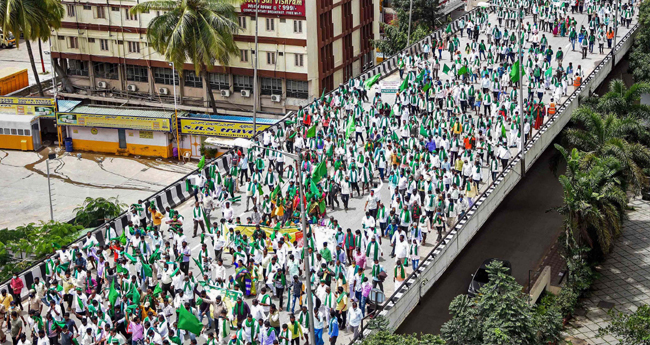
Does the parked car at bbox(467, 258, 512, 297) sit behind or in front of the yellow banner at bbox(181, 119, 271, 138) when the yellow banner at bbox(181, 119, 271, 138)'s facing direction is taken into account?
in front

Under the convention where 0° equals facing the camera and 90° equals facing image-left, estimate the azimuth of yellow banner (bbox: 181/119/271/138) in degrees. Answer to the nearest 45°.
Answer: approximately 0°

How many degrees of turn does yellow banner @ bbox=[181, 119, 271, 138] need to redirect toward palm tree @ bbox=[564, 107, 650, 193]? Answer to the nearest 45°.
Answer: approximately 45° to its left

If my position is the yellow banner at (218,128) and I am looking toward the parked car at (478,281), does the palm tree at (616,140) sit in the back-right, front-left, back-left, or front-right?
front-left

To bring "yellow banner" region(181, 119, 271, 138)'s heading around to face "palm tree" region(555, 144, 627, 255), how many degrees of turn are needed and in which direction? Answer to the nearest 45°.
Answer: approximately 45° to its left

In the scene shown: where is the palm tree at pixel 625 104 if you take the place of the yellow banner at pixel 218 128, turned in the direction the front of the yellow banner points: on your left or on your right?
on your left
